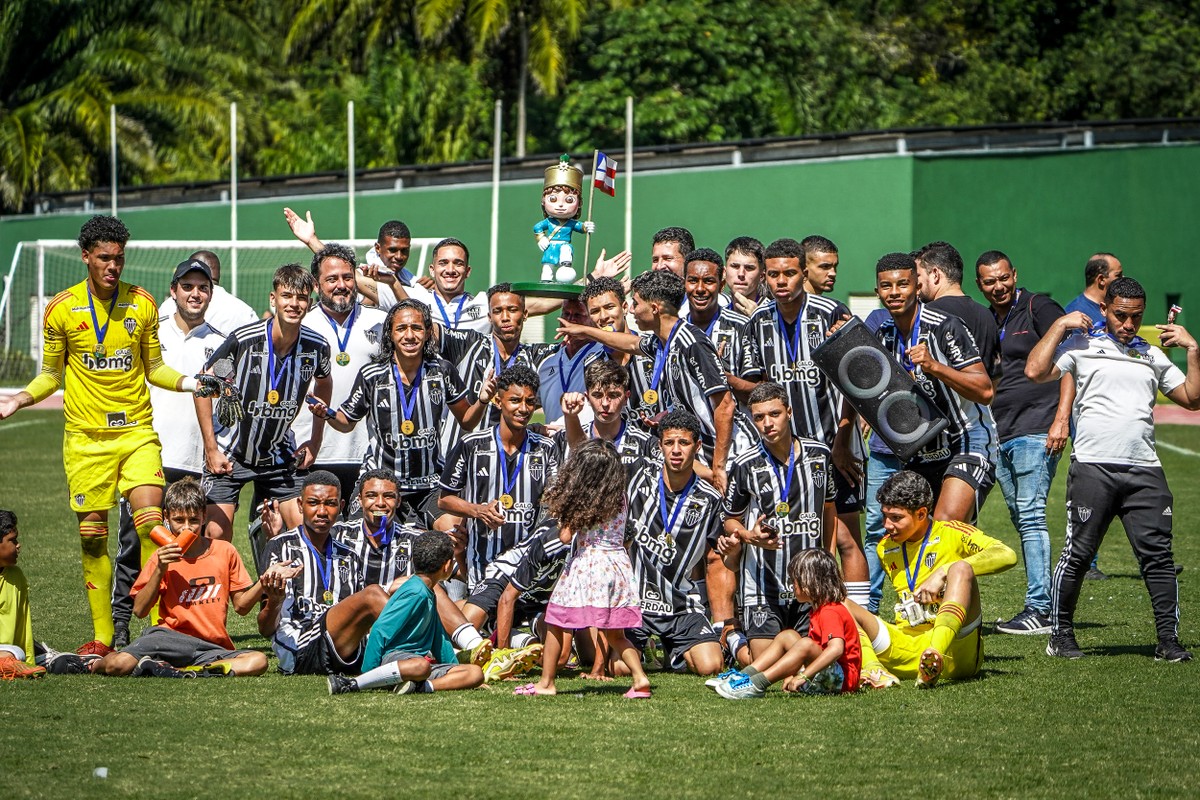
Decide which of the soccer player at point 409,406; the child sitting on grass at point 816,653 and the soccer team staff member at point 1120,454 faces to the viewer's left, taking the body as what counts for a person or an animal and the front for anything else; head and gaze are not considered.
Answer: the child sitting on grass

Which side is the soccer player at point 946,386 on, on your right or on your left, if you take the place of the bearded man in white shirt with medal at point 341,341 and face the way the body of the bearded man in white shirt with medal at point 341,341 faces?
on your left

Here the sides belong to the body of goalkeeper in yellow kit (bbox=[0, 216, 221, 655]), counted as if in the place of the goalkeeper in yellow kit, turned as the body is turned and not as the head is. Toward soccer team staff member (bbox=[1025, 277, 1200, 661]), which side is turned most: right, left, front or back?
left

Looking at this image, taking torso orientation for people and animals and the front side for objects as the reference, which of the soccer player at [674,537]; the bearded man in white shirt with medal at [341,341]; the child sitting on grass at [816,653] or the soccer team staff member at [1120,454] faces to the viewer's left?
the child sitting on grass

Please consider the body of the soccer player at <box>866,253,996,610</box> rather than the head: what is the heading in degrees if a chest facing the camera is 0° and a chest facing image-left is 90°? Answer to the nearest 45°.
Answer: approximately 45°
